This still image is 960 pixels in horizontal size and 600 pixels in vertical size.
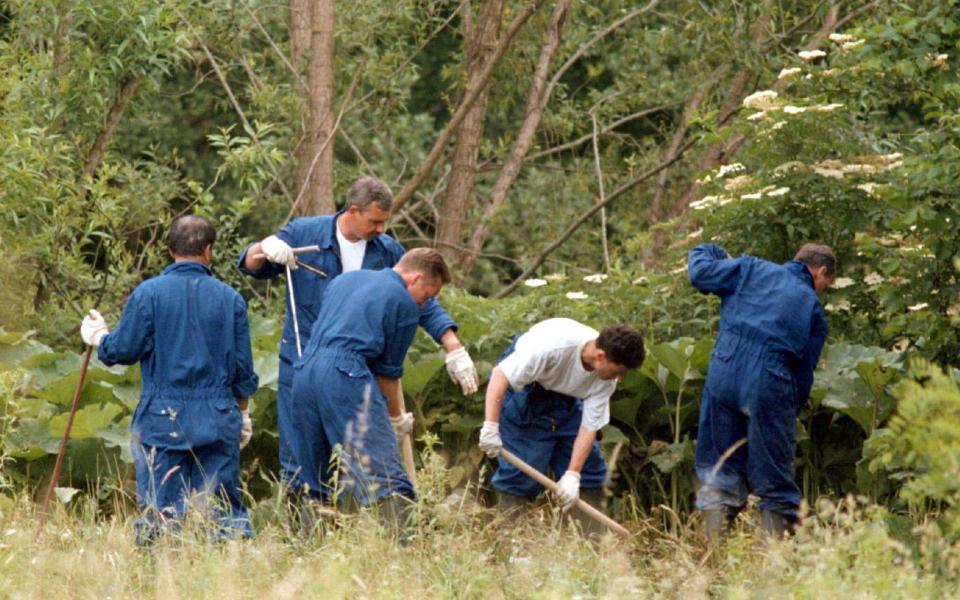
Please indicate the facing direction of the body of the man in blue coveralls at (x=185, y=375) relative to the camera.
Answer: away from the camera

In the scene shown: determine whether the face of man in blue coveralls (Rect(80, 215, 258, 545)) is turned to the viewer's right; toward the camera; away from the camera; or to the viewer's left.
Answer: away from the camera

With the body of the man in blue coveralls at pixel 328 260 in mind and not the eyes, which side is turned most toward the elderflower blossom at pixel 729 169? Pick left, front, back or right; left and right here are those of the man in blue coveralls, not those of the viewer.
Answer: left

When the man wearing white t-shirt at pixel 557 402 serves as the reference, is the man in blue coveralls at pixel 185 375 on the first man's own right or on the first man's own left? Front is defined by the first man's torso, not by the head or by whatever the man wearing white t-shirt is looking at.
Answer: on the first man's own right

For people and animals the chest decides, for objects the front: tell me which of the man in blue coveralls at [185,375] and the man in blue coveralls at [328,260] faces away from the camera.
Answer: the man in blue coveralls at [185,375]

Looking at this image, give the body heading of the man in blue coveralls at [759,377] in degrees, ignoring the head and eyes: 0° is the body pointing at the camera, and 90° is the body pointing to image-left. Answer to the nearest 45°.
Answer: approximately 225°

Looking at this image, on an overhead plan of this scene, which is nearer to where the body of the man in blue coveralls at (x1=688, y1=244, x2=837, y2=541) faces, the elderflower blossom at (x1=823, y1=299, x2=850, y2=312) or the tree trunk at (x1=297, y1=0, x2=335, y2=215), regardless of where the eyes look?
the elderflower blossom

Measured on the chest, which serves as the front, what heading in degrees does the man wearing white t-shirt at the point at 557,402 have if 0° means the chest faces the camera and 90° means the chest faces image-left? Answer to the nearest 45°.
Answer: approximately 315°
